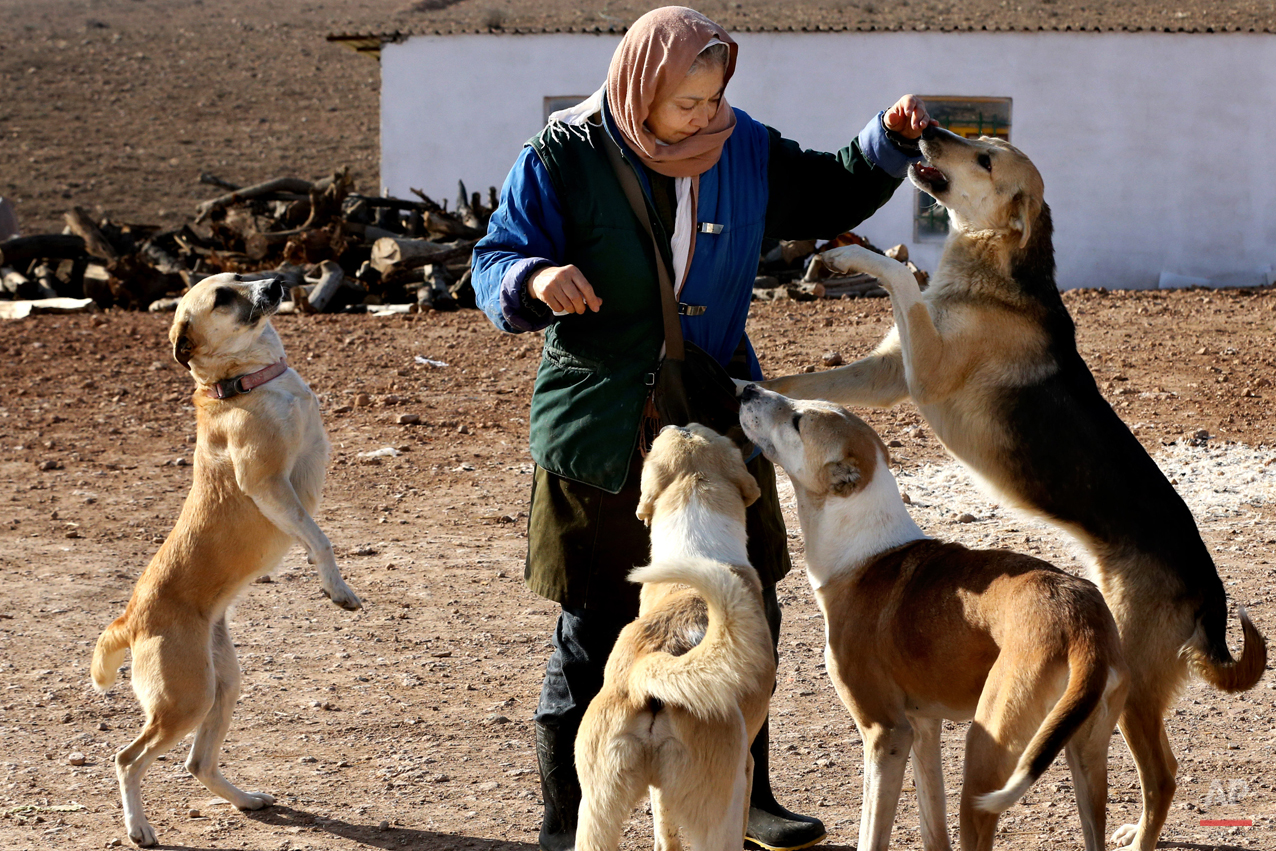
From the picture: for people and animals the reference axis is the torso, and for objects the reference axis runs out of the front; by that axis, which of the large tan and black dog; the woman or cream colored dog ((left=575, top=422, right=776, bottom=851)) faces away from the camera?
the cream colored dog

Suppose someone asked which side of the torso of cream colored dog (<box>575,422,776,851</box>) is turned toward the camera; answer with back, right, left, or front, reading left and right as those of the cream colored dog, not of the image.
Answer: back

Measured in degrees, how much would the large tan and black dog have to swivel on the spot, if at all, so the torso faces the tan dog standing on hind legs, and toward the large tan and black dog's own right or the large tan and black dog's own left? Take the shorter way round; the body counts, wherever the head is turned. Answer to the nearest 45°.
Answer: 0° — it already faces it

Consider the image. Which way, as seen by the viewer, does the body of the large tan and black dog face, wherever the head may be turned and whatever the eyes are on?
to the viewer's left

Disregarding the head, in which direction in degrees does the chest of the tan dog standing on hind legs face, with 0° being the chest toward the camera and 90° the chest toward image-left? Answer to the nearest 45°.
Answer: approximately 270°

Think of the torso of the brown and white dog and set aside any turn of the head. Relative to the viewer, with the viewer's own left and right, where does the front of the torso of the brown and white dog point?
facing away from the viewer and to the left of the viewer
